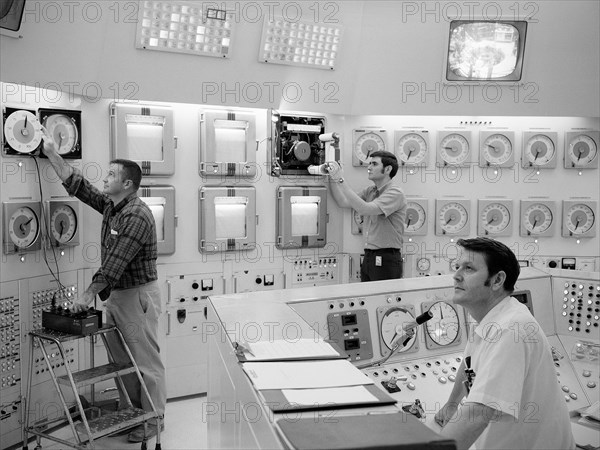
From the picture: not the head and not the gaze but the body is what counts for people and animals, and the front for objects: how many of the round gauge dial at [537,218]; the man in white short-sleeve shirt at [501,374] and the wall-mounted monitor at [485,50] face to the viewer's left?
1

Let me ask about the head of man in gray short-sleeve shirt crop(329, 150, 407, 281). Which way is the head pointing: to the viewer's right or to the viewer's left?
to the viewer's left

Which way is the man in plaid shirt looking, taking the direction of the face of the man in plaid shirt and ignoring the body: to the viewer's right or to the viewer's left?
to the viewer's left

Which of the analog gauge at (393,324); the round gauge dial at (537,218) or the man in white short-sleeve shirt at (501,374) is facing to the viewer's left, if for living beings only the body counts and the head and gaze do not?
the man in white short-sleeve shirt

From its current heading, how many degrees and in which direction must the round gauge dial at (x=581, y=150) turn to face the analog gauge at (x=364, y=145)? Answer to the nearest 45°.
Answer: approximately 45° to its right

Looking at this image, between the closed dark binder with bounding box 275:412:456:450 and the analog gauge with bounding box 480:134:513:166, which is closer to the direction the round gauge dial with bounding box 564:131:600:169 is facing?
the closed dark binder

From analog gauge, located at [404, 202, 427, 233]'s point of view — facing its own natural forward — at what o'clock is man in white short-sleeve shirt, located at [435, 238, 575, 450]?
The man in white short-sleeve shirt is roughly at 12 o'clock from the analog gauge.
